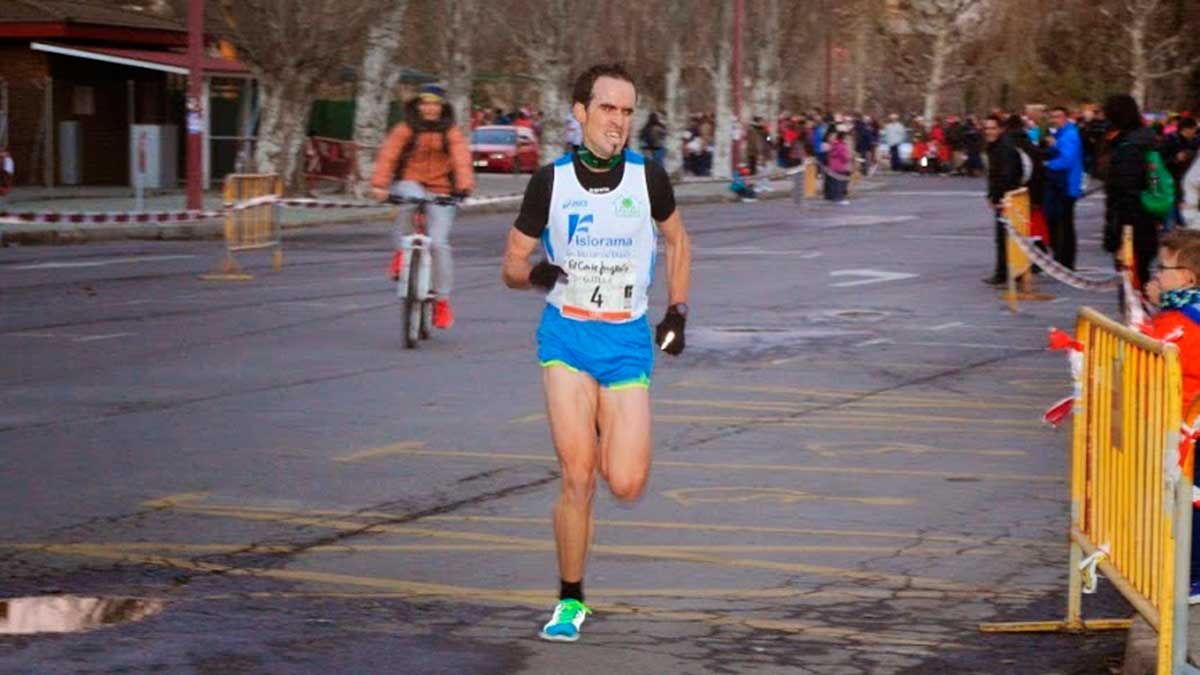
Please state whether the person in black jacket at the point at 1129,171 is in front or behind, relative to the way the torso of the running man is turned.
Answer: behind

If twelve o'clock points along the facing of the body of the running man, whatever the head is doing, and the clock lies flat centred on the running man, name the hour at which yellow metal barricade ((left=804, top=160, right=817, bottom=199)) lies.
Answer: The yellow metal barricade is roughly at 6 o'clock from the running man.

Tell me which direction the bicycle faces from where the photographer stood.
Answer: facing the viewer

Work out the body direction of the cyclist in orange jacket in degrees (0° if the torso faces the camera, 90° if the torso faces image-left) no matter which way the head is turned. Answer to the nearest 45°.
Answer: approximately 0°

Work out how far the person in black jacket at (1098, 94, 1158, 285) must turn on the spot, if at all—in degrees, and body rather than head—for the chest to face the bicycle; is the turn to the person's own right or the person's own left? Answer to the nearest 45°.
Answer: approximately 45° to the person's own left

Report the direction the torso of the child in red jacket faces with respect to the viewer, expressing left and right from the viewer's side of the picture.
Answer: facing to the left of the viewer

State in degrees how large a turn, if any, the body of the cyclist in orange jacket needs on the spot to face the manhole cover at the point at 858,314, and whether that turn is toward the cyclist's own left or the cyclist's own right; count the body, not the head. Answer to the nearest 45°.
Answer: approximately 135° to the cyclist's own left

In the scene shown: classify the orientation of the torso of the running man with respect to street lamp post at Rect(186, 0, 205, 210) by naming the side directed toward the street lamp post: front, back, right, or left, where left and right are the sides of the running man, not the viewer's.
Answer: back

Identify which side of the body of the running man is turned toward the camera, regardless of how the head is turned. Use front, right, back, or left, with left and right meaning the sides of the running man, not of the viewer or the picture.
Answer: front
